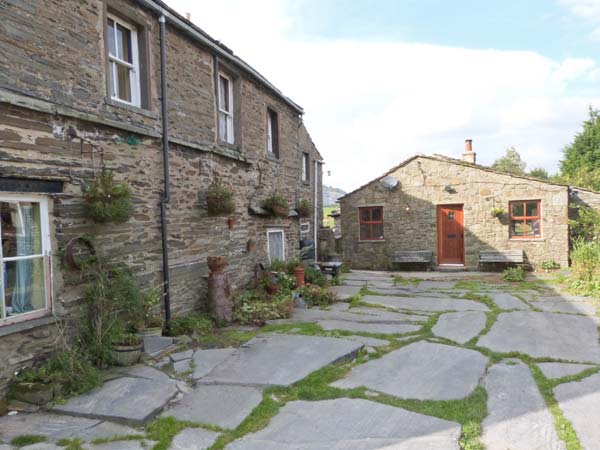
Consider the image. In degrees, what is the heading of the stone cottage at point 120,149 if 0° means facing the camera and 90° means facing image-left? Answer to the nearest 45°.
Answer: approximately 315°

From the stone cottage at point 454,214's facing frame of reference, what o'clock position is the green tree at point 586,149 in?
The green tree is roughly at 7 o'clock from the stone cottage.

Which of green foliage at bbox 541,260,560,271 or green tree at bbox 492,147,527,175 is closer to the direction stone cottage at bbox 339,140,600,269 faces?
the green foliage

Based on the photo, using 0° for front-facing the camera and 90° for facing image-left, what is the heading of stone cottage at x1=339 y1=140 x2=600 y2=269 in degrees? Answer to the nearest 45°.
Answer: approximately 0°

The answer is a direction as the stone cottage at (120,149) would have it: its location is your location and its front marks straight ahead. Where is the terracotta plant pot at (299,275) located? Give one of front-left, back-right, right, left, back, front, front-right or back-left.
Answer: left

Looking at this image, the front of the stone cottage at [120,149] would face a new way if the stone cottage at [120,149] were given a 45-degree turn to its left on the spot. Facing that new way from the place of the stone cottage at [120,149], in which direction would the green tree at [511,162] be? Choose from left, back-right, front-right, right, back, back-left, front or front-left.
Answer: front-left

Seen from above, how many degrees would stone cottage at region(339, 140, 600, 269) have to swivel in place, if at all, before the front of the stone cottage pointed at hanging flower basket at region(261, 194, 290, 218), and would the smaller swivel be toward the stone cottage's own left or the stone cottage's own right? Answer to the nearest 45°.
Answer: approximately 45° to the stone cottage's own right

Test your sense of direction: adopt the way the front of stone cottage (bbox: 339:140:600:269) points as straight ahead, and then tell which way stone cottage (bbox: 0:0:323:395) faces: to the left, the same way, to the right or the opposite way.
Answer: to the left

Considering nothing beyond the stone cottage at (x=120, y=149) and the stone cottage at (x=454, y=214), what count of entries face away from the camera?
0

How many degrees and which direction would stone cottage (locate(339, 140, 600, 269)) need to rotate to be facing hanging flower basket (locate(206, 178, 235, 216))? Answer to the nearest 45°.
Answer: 0° — it already faces it

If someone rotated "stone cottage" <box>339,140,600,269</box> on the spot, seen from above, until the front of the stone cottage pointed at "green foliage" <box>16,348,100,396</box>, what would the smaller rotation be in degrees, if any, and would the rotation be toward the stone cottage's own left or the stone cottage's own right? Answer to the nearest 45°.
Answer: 0° — it already faces it

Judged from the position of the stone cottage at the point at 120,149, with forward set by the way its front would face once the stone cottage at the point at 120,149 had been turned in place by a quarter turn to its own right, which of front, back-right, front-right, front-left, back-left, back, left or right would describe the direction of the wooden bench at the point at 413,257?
back

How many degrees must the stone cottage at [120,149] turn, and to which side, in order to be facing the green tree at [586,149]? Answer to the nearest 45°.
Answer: approximately 90° to its left
